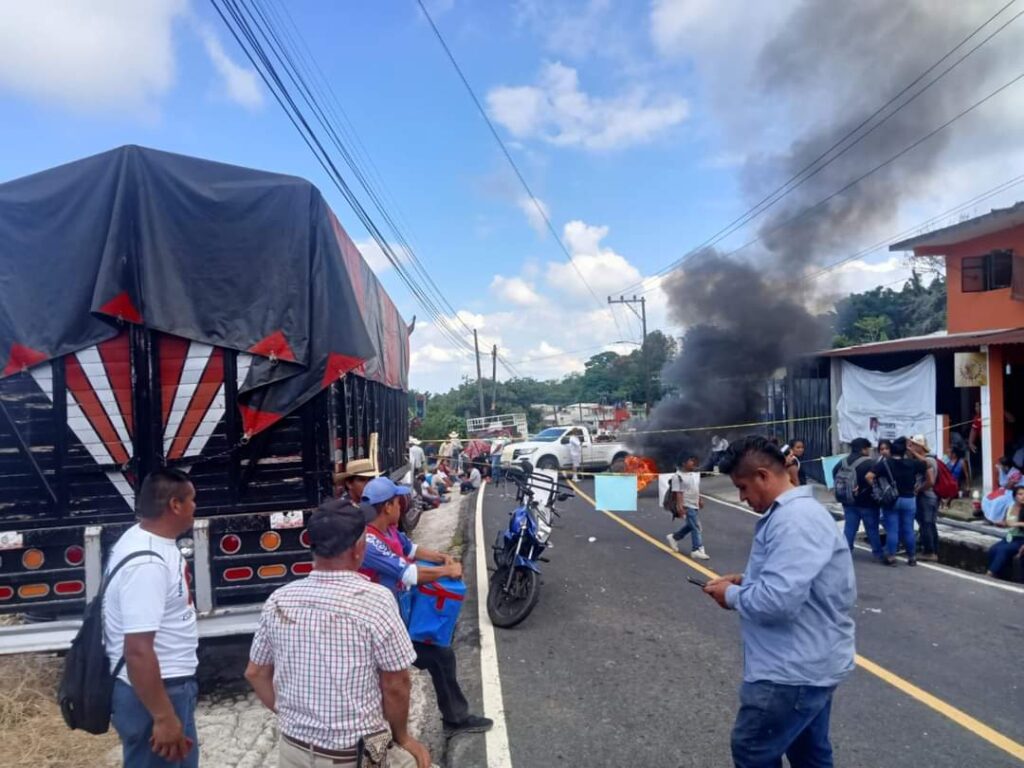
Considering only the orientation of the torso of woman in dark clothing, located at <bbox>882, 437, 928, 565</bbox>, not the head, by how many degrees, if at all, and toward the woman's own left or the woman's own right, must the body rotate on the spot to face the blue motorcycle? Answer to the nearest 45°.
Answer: approximately 135° to the woman's own left

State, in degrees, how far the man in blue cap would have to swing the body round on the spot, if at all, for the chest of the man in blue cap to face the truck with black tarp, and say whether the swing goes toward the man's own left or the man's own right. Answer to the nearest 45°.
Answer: approximately 135° to the man's own left

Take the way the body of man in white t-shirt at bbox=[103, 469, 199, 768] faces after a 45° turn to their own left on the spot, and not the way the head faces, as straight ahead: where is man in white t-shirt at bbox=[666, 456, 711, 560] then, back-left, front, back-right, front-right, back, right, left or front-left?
front

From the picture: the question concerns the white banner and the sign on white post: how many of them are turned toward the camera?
2

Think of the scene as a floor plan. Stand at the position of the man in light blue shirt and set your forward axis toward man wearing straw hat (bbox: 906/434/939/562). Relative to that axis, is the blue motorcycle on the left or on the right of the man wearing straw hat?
left

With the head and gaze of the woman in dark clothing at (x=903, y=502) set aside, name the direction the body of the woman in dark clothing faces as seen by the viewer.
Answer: away from the camera

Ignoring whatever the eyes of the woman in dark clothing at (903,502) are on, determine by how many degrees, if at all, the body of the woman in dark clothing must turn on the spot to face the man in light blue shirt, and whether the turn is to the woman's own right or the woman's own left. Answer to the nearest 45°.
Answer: approximately 180°

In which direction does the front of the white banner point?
toward the camera

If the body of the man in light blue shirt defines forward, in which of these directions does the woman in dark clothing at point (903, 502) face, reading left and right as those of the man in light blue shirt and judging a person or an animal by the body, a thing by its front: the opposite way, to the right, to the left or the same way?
to the right

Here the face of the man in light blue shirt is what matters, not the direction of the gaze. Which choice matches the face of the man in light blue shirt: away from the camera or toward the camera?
toward the camera

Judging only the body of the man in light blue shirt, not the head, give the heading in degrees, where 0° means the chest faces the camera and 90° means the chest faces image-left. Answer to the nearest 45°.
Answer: approximately 90°

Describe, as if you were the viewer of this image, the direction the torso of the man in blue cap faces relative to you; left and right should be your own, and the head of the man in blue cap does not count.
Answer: facing to the right of the viewer
